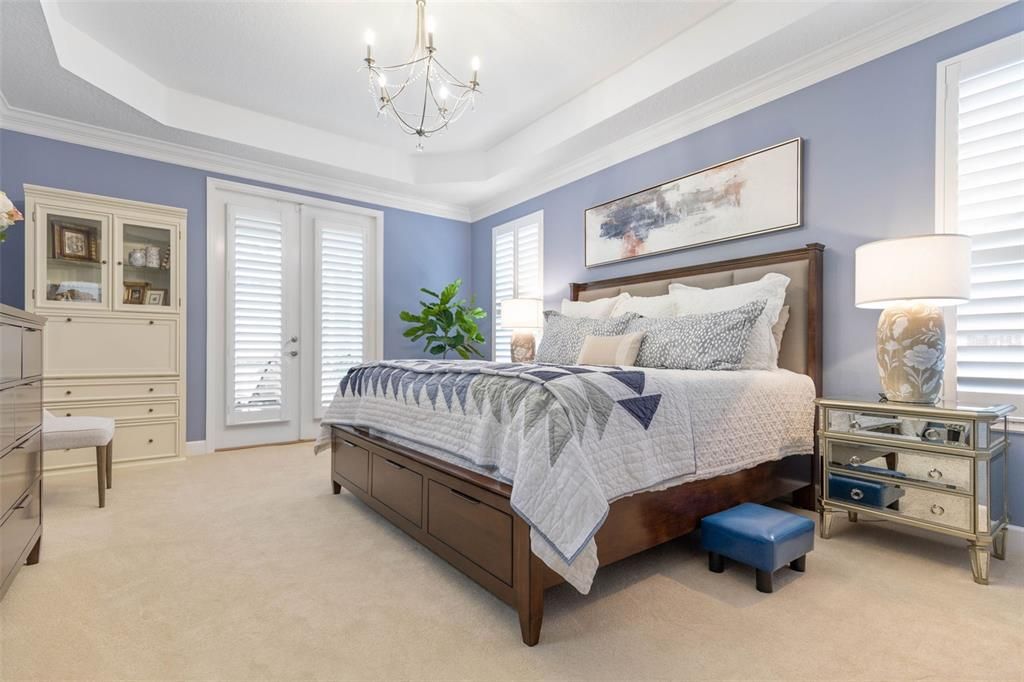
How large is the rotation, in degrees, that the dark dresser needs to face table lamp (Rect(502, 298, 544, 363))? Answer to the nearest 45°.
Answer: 0° — it already faces it

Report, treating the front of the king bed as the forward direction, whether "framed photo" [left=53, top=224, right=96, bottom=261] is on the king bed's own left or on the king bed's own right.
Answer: on the king bed's own right

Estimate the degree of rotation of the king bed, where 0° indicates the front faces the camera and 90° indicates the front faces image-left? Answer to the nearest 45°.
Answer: approximately 45°

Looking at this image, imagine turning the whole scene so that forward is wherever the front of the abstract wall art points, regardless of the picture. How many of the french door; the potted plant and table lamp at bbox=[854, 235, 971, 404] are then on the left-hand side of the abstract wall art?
1

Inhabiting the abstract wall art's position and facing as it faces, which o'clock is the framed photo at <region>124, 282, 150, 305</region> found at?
The framed photo is roughly at 1 o'clock from the abstract wall art.

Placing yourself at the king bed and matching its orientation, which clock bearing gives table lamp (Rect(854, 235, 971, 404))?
The table lamp is roughly at 7 o'clock from the king bed.

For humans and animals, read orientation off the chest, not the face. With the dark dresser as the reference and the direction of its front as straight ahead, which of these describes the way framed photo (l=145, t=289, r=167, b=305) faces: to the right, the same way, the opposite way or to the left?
to the right

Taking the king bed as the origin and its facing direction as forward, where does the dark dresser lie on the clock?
The dark dresser is roughly at 1 o'clock from the king bed.

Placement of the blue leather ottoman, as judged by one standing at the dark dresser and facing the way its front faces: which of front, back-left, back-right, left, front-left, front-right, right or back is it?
front-right

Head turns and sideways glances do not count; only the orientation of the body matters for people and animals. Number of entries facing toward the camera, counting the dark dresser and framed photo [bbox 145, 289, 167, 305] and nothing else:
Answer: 1

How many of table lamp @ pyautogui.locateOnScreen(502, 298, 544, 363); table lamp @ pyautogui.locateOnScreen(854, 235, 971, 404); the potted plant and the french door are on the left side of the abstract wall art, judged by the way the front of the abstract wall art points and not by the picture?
1

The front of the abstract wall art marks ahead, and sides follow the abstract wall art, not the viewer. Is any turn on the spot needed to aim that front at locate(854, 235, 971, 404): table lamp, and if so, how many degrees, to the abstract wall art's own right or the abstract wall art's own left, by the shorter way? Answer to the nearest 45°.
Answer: approximately 90° to the abstract wall art's own left

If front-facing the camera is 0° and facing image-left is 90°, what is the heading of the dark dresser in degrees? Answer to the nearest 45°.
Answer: approximately 270°

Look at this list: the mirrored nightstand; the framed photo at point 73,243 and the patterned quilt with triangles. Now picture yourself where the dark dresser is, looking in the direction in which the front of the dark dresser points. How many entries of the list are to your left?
1
